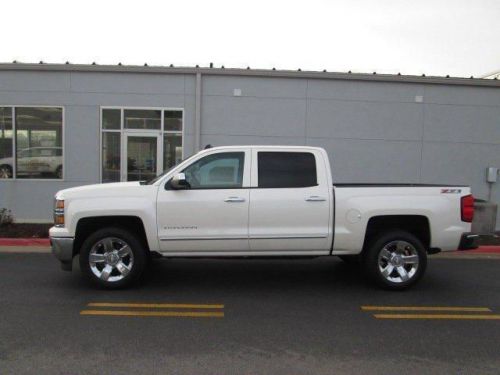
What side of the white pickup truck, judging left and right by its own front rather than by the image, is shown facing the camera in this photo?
left

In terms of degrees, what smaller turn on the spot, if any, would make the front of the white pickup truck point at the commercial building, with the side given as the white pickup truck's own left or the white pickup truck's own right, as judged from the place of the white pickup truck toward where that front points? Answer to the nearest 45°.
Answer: approximately 90° to the white pickup truck's own right
